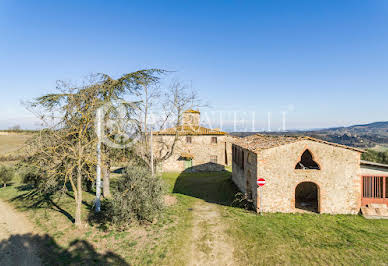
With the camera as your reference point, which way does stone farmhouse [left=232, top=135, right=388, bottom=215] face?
facing the viewer

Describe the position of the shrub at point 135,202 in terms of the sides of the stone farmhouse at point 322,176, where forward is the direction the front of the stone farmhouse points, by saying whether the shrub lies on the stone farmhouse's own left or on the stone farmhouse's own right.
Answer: on the stone farmhouse's own right

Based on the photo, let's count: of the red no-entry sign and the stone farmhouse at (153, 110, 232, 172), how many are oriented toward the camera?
2

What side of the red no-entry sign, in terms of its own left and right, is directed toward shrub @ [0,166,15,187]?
right

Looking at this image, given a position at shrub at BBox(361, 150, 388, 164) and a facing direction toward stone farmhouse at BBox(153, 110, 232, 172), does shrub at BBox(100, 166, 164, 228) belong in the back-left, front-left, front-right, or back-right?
front-left

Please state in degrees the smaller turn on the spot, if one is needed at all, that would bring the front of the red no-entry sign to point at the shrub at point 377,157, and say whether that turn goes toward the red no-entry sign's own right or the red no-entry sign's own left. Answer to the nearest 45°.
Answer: approximately 135° to the red no-entry sign's own left

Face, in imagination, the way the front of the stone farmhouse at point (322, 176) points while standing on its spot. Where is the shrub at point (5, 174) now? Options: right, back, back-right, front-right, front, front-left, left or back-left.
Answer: right

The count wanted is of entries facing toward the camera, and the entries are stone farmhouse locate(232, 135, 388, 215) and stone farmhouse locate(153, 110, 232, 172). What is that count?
2

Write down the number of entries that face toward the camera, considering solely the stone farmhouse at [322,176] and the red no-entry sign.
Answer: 2

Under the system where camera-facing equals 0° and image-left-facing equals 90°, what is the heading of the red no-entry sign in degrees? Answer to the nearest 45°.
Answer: approximately 0°

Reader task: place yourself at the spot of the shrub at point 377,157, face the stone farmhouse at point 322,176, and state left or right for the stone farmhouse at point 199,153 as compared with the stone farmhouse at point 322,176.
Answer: right

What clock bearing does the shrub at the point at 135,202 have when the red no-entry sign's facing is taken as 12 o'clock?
The shrub is roughly at 2 o'clock from the red no-entry sign.

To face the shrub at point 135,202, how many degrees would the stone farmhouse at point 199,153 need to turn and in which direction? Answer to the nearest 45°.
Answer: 0° — it already faces it

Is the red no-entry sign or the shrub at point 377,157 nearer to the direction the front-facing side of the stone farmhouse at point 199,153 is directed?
the red no-entry sign

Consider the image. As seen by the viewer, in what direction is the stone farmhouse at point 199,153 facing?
toward the camera
